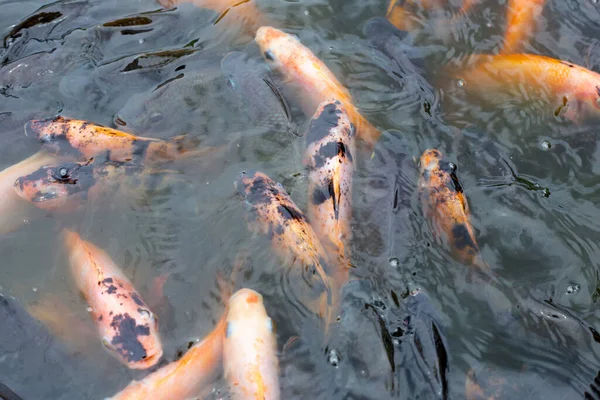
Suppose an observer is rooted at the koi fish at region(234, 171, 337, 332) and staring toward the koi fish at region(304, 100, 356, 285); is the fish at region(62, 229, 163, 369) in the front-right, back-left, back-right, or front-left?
back-left

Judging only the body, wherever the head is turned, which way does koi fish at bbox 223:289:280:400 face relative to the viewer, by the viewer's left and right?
facing away from the viewer

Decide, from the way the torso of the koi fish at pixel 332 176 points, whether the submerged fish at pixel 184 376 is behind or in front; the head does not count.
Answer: behind

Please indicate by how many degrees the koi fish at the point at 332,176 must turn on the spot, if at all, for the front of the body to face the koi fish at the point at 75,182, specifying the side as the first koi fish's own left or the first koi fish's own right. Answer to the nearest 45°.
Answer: approximately 90° to the first koi fish's own left

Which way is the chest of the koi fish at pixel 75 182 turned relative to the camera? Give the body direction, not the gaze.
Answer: to the viewer's left

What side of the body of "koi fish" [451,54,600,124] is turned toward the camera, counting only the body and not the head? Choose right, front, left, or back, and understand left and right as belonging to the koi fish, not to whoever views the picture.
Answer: right

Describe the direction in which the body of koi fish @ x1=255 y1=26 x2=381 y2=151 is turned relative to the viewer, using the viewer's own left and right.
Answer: facing away from the viewer and to the left of the viewer

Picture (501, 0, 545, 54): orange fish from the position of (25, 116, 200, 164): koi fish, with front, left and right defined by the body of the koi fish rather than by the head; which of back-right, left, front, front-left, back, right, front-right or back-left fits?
back

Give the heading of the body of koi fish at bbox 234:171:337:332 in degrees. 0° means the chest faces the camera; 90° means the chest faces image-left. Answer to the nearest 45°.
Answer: approximately 135°

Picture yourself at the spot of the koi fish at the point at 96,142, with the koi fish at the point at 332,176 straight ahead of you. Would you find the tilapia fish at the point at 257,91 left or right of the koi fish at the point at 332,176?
left

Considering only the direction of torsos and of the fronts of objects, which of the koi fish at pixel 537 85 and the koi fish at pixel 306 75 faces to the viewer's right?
the koi fish at pixel 537 85

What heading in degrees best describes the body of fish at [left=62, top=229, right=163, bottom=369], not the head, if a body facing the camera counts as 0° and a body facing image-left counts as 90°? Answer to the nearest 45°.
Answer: approximately 315°

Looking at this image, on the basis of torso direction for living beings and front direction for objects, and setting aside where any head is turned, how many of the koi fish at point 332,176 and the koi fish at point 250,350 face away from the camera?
2

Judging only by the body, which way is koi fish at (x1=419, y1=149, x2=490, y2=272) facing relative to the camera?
away from the camera

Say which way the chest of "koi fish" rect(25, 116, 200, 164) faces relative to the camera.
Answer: to the viewer's left

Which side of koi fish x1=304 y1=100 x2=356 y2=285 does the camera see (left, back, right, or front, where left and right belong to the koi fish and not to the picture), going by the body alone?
back

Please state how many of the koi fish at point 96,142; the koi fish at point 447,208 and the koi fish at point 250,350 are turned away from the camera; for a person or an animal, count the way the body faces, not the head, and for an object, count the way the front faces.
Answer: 2
